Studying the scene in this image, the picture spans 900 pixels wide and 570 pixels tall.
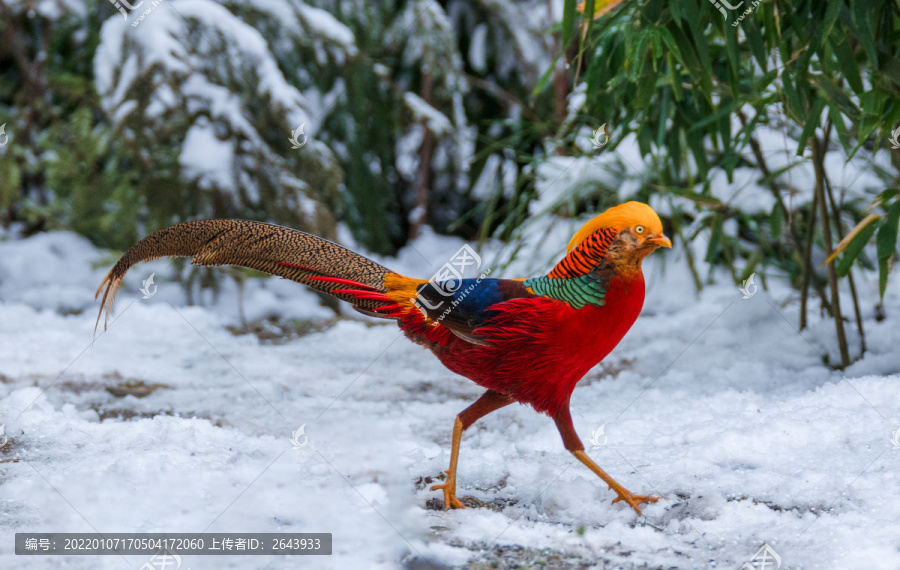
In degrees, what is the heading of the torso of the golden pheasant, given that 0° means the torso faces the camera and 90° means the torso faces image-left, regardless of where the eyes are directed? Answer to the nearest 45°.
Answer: approximately 270°
